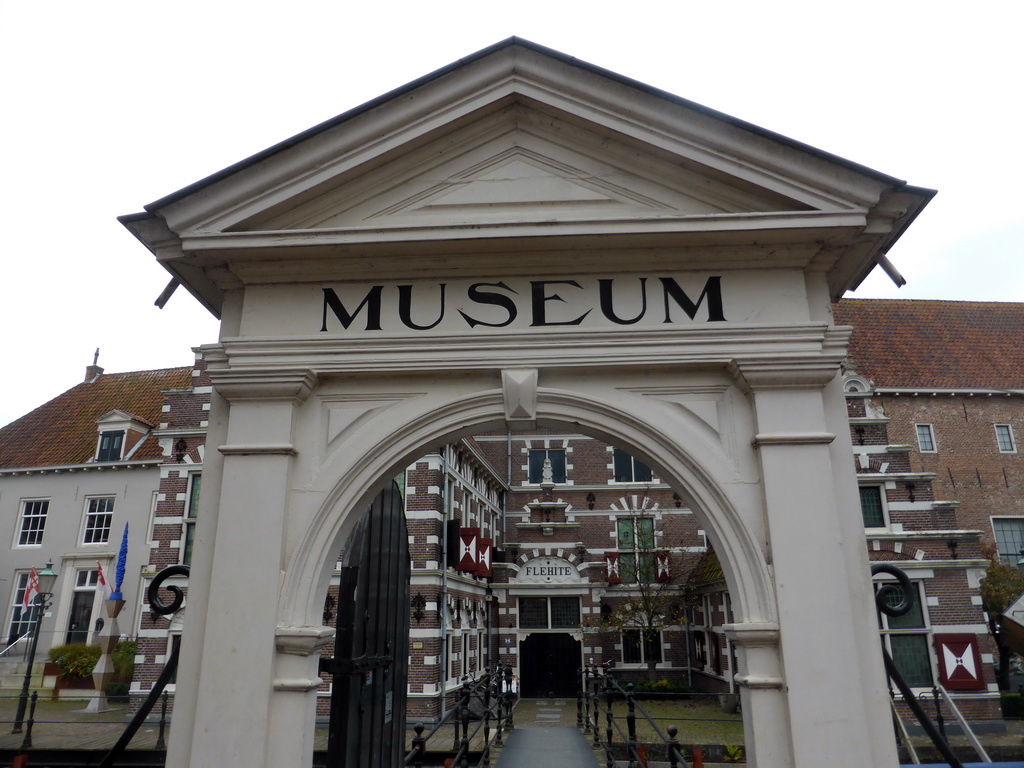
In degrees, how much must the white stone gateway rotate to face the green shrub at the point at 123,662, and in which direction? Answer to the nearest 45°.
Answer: approximately 135° to its right

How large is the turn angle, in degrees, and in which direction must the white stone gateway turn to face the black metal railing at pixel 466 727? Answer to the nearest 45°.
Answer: approximately 180°

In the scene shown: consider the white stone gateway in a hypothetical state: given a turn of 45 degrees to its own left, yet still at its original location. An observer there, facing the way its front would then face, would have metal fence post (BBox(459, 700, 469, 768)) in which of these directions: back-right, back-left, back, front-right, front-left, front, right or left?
back-left

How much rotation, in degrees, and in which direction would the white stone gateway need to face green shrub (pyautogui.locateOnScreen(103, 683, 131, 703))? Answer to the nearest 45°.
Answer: approximately 135° to its right

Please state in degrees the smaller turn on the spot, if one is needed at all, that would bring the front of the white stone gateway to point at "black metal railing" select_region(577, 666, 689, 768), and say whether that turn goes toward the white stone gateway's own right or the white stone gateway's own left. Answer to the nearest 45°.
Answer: approximately 180°

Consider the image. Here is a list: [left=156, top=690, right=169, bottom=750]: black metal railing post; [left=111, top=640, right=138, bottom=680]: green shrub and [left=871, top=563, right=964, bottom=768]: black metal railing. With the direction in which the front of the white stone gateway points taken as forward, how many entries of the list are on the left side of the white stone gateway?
1

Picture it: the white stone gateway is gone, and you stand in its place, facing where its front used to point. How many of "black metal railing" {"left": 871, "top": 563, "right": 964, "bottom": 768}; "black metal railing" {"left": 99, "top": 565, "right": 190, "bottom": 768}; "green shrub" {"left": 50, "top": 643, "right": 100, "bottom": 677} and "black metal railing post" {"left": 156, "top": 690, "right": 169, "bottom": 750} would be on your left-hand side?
1

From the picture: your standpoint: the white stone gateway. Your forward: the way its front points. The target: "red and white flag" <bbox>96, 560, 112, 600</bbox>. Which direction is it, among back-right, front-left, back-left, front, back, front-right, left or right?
back-right

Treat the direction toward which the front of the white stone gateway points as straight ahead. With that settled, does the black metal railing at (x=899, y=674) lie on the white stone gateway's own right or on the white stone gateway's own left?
on the white stone gateway's own left

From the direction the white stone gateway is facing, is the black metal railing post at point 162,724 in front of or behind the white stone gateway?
behind

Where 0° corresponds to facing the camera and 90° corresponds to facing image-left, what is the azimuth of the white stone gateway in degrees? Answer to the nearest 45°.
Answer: approximately 0°

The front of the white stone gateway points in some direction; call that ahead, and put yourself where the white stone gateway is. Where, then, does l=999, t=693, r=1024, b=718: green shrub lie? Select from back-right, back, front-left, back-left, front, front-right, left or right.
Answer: back-left
